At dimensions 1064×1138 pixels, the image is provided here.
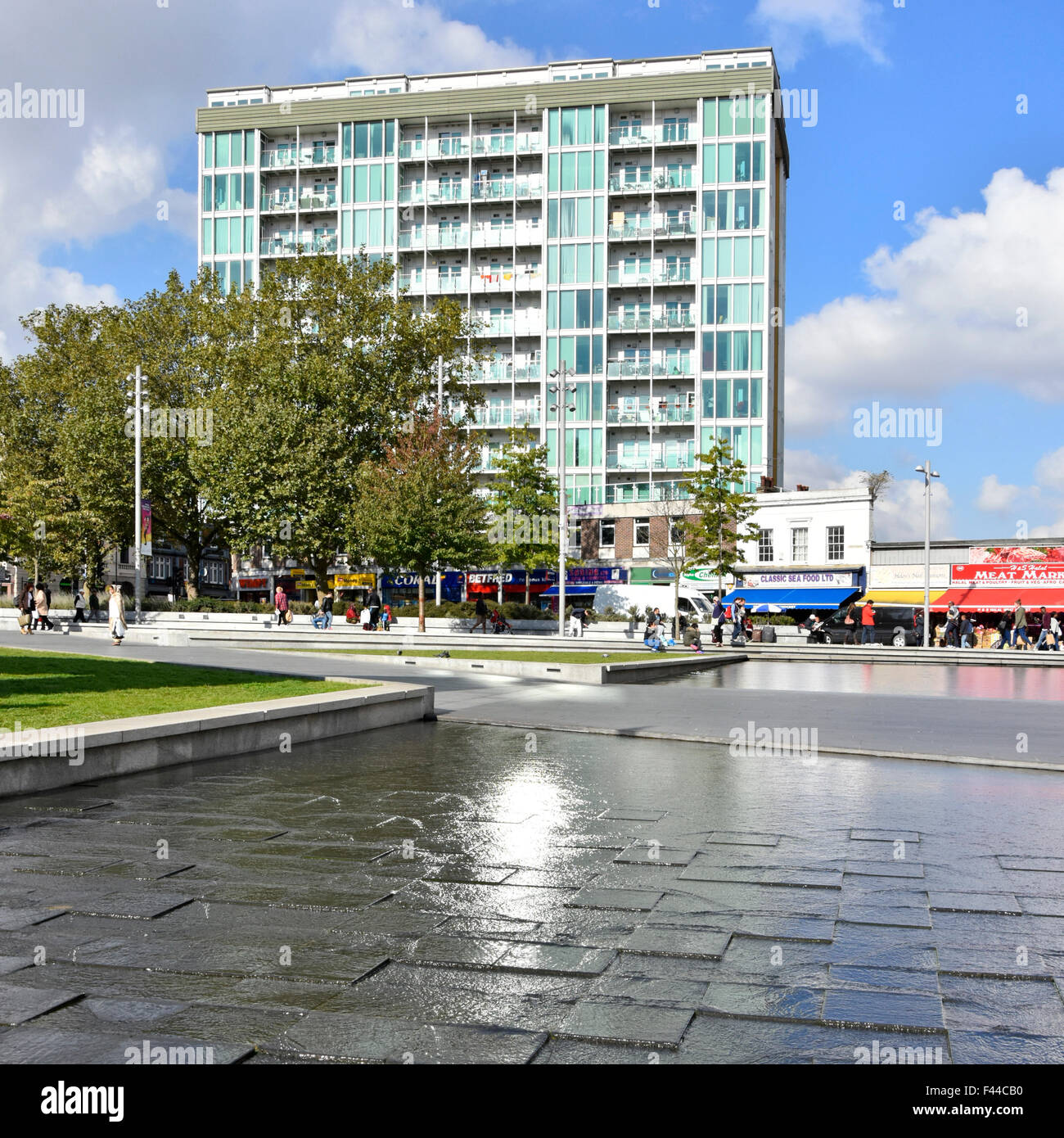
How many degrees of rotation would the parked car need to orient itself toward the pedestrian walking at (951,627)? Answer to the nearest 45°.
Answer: approximately 135° to its left

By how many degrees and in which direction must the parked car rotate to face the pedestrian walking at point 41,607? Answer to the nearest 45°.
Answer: approximately 45° to its left

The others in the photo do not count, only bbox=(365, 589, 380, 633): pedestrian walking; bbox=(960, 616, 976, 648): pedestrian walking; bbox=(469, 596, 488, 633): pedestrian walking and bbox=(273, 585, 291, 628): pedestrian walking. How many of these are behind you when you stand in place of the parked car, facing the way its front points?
1

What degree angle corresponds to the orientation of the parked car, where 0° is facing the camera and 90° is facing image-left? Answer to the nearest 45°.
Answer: approximately 90°

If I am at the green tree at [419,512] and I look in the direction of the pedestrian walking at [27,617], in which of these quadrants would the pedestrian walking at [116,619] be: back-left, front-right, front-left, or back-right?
front-left

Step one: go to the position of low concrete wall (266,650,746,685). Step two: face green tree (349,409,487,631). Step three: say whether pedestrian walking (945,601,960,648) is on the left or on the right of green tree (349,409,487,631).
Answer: right

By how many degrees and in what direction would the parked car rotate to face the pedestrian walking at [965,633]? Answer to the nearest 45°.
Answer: approximately 180°
